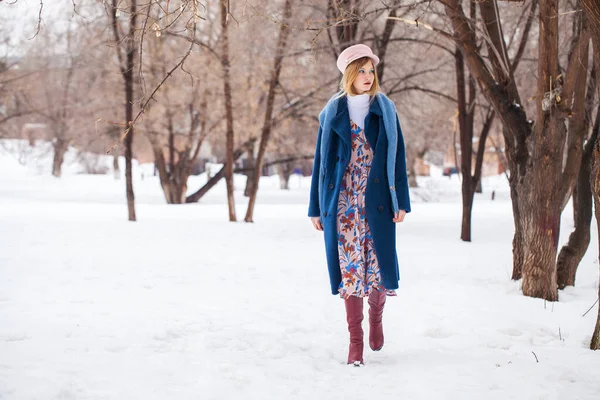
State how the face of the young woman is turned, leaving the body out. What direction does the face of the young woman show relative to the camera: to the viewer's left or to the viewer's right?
to the viewer's right

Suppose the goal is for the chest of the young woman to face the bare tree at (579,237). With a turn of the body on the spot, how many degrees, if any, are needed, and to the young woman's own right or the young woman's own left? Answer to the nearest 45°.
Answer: approximately 135° to the young woman's own left

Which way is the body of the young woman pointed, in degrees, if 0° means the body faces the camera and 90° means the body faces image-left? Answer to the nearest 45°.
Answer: approximately 0°

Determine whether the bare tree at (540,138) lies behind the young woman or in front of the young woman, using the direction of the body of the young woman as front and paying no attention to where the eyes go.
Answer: behind
